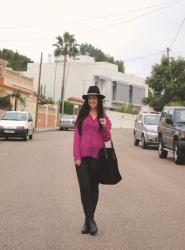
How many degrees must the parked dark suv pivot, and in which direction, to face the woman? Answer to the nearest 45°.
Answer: approximately 45° to its right

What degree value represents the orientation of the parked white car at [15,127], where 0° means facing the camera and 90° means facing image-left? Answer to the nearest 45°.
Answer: approximately 0°

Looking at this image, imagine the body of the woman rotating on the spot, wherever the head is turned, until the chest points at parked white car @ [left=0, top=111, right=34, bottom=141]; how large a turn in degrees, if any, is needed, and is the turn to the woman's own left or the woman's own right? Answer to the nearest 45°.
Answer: approximately 180°

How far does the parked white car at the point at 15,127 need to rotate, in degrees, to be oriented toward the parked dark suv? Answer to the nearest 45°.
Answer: approximately 45° to its left

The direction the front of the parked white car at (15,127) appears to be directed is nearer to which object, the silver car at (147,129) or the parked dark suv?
the parked dark suv

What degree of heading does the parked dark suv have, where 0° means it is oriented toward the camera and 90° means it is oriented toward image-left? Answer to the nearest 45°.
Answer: approximately 315°

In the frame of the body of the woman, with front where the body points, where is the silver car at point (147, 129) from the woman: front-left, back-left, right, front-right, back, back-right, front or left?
back

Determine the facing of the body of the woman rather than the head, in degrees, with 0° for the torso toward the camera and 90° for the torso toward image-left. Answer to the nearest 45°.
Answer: approximately 0°

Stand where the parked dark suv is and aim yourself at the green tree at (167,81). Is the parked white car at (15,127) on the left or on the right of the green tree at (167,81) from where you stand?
left

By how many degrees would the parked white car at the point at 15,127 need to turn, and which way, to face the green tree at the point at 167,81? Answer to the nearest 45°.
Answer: approximately 135° to its left
